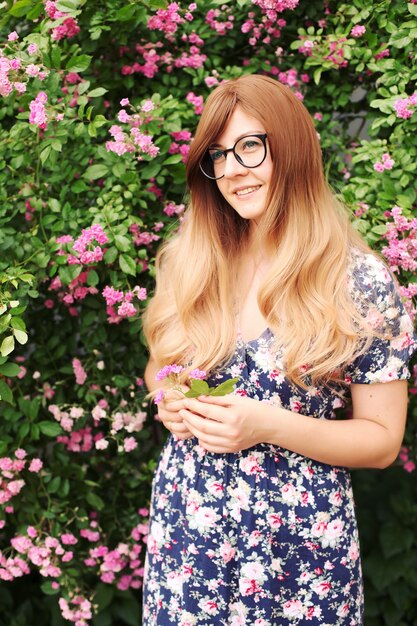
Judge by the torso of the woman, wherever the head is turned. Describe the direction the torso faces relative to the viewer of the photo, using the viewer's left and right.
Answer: facing the viewer and to the left of the viewer

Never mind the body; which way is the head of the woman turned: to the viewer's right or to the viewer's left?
to the viewer's left
